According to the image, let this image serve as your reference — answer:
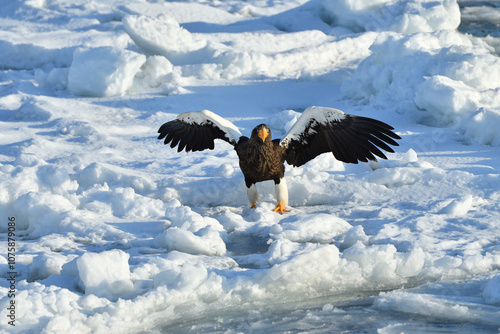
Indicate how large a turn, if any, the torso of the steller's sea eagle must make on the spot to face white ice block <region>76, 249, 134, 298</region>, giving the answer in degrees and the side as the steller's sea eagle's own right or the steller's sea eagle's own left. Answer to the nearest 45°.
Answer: approximately 45° to the steller's sea eagle's own right

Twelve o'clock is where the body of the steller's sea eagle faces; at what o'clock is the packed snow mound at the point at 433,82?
The packed snow mound is roughly at 7 o'clock from the steller's sea eagle.

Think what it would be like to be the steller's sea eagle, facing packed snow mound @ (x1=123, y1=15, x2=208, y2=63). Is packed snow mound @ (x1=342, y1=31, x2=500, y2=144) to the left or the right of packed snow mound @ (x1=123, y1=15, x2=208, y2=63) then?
right

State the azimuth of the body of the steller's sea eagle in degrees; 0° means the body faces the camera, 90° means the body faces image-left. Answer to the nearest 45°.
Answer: approximately 0°

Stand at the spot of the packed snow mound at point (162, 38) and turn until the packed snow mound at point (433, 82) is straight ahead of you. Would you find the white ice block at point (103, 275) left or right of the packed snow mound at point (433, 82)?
right

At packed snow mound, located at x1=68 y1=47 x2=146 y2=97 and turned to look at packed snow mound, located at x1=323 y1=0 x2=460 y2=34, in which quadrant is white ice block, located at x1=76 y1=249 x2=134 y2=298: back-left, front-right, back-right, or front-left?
back-right

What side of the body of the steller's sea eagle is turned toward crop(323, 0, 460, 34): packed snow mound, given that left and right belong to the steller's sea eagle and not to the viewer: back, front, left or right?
back

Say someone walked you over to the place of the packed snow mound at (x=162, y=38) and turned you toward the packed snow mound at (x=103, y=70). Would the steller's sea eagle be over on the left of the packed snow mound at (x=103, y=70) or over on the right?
left

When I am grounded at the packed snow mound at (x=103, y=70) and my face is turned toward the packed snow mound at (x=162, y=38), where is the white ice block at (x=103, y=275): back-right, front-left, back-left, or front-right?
back-right

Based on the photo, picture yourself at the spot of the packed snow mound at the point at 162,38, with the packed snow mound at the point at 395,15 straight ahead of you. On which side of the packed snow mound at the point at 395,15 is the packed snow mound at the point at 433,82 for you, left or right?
right

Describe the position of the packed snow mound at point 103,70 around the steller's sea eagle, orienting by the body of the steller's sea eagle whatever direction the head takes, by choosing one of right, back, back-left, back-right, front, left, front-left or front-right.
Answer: back-right

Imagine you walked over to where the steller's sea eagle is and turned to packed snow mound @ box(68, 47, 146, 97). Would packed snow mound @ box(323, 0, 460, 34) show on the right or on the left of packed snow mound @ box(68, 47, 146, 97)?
right

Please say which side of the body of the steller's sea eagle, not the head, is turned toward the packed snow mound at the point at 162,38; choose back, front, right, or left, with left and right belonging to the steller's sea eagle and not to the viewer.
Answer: back
